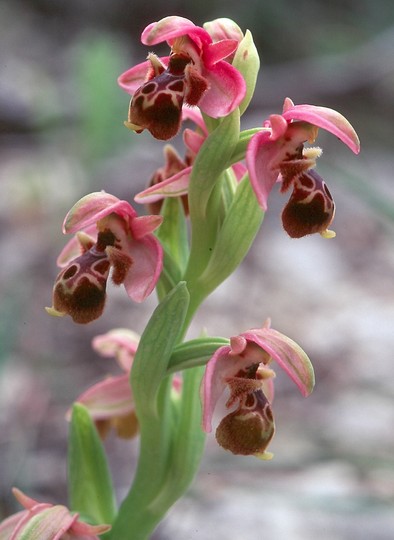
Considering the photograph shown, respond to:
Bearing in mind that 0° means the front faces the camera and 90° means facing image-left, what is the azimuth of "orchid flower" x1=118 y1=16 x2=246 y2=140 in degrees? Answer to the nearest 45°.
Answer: approximately 45°

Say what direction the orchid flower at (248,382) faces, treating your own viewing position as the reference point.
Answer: facing the viewer and to the right of the viewer

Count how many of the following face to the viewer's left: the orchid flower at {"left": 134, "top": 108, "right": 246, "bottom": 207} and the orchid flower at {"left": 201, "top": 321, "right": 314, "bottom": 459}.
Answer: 1

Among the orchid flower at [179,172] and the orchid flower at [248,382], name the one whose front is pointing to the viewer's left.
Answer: the orchid flower at [179,172]

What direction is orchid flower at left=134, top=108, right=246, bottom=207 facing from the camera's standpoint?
to the viewer's left
